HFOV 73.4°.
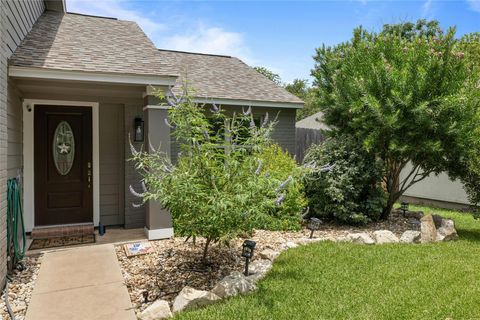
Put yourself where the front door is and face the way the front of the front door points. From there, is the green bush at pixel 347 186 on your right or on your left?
on your left

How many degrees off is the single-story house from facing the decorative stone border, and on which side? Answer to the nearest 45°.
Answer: approximately 45° to its left

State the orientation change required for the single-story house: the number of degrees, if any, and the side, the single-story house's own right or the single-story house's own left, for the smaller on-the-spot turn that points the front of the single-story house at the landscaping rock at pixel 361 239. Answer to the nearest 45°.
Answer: approximately 90° to the single-story house's own left

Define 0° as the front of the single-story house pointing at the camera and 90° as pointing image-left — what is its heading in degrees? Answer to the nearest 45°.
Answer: approximately 0°

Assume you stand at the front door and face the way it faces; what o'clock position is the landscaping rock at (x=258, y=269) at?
The landscaping rock is roughly at 11 o'clock from the front door.

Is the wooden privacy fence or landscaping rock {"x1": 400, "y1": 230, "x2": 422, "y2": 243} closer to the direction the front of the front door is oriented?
the landscaping rock

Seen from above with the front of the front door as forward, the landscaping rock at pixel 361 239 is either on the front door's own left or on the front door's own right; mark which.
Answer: on the front door's own left

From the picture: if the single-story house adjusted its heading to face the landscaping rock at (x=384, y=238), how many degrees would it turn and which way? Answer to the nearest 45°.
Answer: approximately 90° to its left
